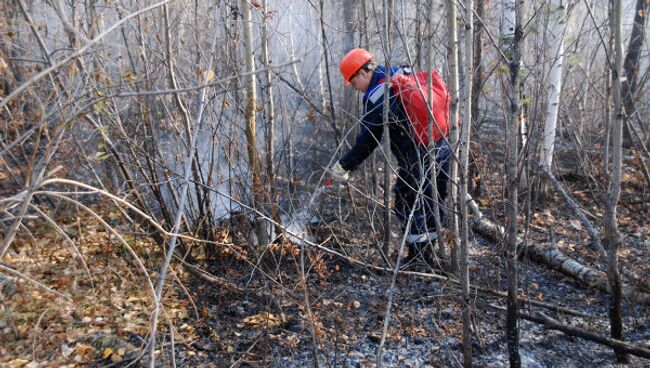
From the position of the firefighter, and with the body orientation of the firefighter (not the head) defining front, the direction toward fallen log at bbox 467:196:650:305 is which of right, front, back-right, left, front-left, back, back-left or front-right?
back

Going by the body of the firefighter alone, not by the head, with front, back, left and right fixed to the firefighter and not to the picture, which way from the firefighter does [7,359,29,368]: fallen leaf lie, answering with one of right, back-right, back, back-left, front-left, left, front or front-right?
front-left

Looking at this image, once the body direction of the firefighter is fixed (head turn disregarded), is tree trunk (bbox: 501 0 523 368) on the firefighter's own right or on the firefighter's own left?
on the firefighter's own left

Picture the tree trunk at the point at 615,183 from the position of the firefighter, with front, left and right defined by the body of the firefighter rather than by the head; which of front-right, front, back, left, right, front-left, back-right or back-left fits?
back-left

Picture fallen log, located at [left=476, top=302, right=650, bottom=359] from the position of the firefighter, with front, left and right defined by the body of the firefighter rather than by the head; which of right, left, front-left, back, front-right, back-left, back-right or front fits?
back-left

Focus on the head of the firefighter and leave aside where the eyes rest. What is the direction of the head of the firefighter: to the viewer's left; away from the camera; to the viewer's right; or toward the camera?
to the viewer's left

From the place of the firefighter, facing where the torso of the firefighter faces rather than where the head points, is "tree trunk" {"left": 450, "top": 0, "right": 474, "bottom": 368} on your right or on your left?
on your left

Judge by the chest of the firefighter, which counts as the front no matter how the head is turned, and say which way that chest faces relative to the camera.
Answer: to the viewer's left

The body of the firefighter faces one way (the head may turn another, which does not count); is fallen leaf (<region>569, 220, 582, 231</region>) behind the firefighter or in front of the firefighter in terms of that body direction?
behind
